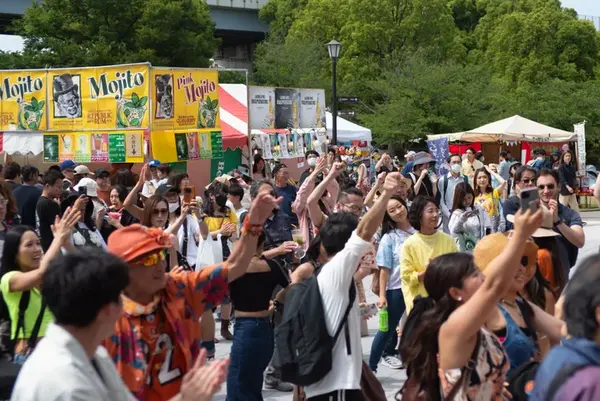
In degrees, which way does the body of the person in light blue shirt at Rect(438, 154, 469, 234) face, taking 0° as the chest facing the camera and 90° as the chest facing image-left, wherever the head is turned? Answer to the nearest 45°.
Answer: approximately 0°

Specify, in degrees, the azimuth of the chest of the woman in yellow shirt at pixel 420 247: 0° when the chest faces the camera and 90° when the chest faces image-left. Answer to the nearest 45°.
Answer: approximately 315°

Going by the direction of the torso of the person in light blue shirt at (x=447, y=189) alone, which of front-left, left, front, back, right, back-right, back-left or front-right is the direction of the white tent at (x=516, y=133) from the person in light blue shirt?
back

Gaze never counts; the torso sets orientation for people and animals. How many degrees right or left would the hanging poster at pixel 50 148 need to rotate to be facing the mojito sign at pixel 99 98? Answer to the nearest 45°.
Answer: approximately 45° to its left

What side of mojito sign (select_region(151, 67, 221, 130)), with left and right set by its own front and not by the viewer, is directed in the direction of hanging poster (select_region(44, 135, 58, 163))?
right

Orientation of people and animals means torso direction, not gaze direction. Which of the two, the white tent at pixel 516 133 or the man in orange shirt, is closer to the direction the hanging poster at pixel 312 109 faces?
the man in orange shirt

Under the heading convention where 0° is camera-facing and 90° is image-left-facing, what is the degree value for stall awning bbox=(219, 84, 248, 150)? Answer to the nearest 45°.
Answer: approximately 315°

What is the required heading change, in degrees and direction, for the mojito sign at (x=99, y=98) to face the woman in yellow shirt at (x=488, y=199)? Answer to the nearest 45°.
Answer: approximately 45° to its left

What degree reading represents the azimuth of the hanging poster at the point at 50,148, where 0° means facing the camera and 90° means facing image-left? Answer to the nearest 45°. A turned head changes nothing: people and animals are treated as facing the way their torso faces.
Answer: approximately 0°
